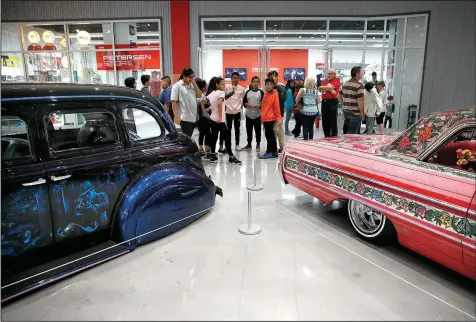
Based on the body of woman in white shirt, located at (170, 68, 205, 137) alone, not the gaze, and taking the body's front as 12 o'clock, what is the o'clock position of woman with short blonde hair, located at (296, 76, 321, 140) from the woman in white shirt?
The woman with short blonde hair is roughly at 10 o'clock from the woman in white shirt.

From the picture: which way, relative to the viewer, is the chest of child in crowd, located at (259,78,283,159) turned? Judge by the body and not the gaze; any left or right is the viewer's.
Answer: facing the viewer and to the left of the viewer

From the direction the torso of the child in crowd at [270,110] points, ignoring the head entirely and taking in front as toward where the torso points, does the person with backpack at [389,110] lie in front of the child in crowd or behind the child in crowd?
behind

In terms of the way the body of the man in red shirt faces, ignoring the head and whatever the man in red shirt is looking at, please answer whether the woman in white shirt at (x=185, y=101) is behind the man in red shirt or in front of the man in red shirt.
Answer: in front

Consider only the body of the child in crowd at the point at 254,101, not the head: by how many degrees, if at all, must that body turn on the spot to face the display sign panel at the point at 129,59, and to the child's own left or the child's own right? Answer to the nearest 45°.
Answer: approximately 135° to the child's own right

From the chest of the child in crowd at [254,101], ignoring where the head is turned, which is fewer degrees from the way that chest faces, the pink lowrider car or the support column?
the pink lowrider car

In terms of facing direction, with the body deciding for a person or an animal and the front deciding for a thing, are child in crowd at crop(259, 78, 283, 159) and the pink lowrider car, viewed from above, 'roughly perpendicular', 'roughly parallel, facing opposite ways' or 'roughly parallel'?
roughly perpendicular

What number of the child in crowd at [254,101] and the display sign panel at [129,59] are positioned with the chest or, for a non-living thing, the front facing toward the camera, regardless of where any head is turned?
2

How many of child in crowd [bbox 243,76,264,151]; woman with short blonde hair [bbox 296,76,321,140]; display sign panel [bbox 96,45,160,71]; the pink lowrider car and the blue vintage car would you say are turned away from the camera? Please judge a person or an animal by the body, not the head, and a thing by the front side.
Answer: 1

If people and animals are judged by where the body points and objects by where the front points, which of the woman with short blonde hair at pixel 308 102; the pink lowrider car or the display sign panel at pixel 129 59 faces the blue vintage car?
the display sign panel

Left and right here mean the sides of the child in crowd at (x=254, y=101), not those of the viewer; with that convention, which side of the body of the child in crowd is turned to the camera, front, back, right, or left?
front

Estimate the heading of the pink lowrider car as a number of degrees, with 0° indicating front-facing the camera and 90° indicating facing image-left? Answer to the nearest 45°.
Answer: approximately 315°

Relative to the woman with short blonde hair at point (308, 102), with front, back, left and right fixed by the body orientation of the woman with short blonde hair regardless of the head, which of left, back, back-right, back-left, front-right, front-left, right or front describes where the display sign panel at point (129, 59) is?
front-left

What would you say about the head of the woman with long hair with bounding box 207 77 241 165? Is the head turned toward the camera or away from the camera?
toward the camera
